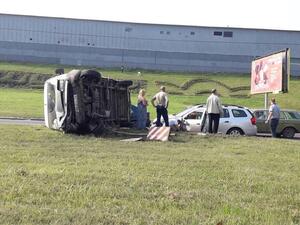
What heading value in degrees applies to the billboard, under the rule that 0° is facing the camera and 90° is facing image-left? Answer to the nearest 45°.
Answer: approximately 45°

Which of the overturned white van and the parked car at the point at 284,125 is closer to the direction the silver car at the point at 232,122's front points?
the overturned white van

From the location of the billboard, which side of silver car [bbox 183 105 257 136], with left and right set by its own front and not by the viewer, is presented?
right

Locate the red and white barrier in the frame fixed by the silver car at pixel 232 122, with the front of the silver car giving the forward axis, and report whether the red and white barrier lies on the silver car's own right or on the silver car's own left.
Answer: on the silver car's own left

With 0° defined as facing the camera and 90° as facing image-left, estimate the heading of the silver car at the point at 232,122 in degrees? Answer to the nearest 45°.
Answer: approximately 90°
